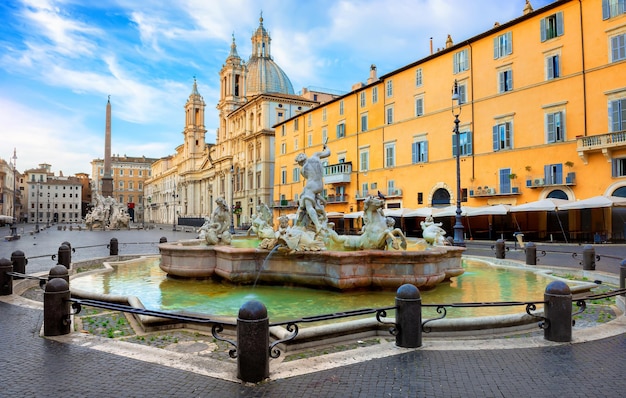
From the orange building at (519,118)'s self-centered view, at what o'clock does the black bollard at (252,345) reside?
The black bollard is roughly at 11 o'clock from the orange building.

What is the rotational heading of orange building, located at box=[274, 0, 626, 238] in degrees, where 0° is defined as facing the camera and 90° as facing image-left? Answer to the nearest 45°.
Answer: approximately 45°

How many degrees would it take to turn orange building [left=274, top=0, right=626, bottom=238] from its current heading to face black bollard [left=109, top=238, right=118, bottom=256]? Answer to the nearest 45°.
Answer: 0° — it already faces it

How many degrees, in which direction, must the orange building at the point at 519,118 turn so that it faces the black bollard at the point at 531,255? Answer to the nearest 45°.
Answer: approximately 45° to its left

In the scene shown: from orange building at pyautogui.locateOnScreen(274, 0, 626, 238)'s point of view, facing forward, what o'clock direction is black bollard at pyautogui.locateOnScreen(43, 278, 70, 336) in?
The black bollard is roughly at 11 o'clock from the orange building.

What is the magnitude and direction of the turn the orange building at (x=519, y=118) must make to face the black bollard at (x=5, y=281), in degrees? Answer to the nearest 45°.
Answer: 0° — it already faces it
